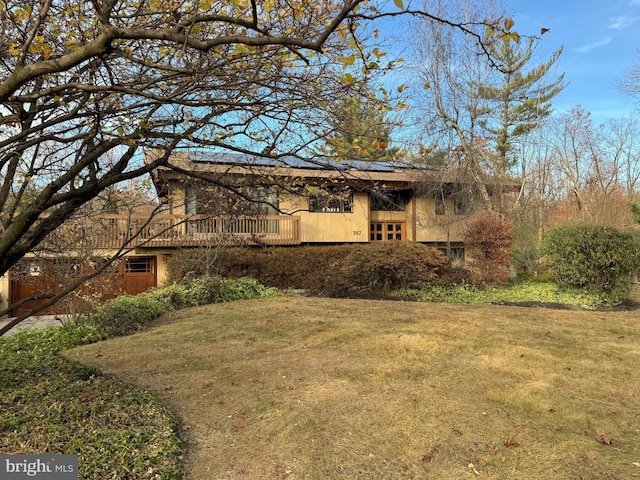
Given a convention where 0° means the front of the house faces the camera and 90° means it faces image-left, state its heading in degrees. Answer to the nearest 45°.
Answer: approximately 0°

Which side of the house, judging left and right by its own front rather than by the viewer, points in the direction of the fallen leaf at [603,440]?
front

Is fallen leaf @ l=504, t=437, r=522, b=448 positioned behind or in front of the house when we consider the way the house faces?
in front

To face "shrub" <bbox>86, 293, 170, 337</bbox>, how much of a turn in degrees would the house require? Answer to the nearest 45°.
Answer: approximately 45° to its right
